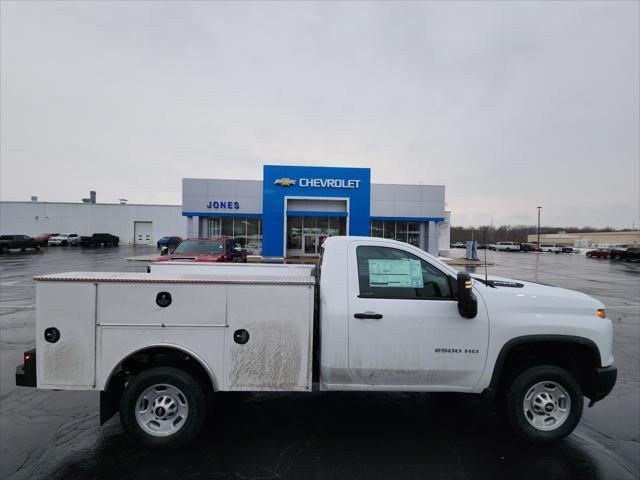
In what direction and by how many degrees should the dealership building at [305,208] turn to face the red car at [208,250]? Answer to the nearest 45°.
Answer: approximately 45° to its right

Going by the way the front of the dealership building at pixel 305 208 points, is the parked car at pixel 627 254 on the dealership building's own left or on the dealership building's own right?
on the dealership building's own left

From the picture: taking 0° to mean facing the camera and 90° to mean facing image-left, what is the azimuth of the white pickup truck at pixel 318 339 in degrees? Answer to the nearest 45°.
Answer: approximately 270°

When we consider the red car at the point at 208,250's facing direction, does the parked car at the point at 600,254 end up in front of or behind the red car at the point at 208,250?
behind

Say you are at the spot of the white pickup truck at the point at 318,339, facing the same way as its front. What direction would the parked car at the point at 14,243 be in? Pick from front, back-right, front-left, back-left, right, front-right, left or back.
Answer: back-left

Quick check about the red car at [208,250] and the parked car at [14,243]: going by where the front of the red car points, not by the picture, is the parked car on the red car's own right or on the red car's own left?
on the red car's own right

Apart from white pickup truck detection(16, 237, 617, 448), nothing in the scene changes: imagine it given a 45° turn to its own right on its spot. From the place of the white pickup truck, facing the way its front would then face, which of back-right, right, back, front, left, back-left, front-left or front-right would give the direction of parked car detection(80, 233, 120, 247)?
back

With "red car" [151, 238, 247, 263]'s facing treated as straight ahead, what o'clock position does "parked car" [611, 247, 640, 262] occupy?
The parked car is roughly at 7 o'clock from the red car.

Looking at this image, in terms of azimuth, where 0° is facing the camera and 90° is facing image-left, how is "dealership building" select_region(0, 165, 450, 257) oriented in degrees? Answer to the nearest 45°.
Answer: approximately 0°

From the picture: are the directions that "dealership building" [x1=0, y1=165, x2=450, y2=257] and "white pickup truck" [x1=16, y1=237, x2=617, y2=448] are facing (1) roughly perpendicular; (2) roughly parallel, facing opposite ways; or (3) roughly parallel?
roughly perpendicular
